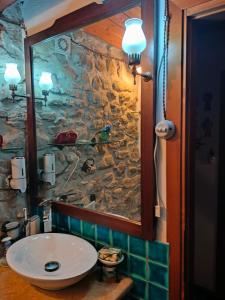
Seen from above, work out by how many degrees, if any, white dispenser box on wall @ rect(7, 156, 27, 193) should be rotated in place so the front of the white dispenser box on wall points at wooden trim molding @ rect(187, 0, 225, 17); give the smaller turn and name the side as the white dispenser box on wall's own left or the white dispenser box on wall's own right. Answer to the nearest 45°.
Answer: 0° — it already faces it

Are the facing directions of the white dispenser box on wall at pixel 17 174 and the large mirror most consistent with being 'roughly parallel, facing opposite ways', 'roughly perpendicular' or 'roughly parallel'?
roughly perpendicular

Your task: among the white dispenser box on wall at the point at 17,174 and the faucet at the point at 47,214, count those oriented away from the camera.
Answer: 0

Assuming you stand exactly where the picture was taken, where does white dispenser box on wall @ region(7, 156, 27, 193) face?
facing the viewer and to the right of the viewer

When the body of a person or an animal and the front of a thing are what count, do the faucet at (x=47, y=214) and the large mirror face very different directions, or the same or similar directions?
same or similar directions

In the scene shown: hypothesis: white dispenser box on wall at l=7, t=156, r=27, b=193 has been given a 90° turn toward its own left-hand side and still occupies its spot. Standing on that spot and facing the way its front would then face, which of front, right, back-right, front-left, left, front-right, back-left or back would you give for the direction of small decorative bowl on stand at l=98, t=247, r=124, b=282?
right

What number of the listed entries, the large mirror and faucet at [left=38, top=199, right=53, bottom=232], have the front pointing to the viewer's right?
0

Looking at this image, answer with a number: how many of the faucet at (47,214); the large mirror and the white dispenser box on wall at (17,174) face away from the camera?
0

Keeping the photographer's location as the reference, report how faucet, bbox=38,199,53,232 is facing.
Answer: facing the viewer and to the left of the viewer
